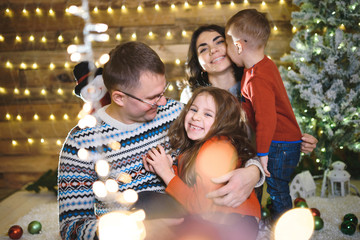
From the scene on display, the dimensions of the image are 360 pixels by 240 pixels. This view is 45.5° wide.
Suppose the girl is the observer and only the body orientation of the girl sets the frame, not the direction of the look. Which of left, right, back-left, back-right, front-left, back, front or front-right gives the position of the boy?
back

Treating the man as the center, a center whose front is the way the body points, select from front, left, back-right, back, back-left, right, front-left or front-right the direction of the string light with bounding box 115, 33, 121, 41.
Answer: back-left

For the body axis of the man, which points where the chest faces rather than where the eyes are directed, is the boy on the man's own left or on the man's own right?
on the man's own left

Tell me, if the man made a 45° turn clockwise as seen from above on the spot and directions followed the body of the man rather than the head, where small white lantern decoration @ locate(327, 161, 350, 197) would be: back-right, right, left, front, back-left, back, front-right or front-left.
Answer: back-left

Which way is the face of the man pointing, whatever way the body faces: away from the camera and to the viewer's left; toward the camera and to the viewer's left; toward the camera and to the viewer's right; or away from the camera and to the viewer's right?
toward the camera and to the viewer's right

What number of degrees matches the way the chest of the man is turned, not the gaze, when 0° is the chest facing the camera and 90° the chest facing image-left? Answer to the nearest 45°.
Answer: approximately 315°

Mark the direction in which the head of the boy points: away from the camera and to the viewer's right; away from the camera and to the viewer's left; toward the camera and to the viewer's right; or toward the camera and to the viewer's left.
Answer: away from the camera and to the viewer's left

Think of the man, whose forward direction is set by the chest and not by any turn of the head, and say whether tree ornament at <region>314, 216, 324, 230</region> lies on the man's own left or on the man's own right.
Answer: on the man's own left

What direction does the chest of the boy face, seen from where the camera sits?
to the viewer's left

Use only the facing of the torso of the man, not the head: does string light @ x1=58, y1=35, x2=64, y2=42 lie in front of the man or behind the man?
behind

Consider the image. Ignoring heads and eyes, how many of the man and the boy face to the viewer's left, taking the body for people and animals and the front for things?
1
